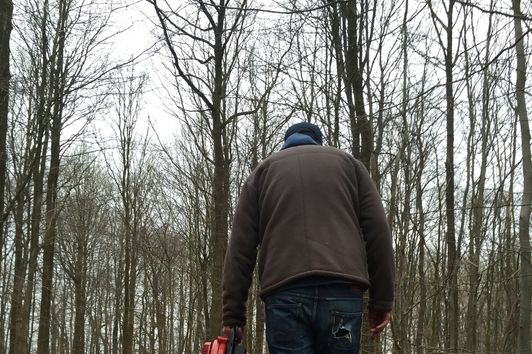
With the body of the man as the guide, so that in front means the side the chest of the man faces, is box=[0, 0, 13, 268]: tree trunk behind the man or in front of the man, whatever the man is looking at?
in front

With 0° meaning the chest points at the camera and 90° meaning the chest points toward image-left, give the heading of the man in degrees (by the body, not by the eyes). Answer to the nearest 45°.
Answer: approximately 180°

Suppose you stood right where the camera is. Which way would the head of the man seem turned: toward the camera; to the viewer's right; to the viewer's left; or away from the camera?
away from the camera

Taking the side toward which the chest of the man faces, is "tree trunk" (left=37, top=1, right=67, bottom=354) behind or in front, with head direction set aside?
in front
